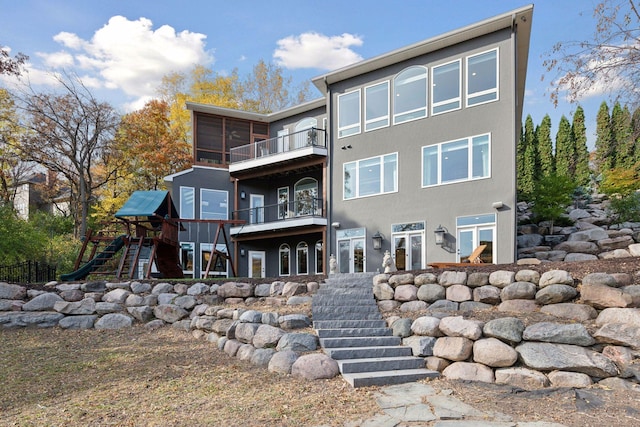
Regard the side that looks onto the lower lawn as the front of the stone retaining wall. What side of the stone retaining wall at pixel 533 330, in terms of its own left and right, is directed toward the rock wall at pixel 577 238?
back

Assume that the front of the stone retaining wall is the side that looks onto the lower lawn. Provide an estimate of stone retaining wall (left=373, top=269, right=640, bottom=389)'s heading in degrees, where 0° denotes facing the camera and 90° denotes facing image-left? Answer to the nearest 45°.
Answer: approximately 0°

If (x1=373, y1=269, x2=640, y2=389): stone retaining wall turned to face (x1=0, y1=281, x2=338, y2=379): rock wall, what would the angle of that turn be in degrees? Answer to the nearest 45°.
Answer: approximately 90° to its right

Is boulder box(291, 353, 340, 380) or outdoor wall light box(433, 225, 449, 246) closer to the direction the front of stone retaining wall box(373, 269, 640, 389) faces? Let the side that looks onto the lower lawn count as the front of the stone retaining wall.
the boulder

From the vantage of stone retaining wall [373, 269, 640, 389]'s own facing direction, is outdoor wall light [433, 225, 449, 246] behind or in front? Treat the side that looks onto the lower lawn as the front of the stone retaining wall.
behind

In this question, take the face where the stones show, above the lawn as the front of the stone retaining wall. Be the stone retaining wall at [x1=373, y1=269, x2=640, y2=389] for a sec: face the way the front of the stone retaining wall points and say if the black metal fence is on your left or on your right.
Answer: on your right

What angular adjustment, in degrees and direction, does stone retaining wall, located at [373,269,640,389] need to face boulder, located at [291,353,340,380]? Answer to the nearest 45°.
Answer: approximately 90° to its right

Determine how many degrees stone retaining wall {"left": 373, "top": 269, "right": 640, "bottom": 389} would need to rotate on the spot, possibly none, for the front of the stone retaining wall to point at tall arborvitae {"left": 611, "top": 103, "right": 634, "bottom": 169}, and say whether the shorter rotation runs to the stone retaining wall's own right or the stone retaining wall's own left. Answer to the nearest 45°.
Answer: approximately 180°

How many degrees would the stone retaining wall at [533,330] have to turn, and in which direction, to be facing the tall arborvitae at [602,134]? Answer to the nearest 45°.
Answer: approximately 180°

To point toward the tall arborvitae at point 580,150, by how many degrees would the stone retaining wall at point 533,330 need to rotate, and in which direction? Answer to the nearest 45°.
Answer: approximately 180°
